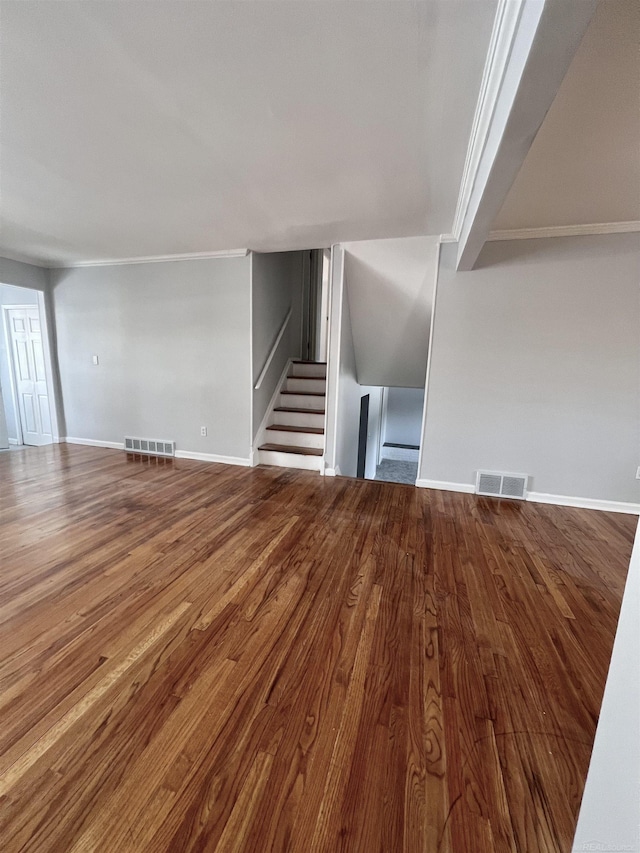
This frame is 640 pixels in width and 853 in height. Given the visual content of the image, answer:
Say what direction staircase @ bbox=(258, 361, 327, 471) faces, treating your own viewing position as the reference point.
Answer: facing the viewer

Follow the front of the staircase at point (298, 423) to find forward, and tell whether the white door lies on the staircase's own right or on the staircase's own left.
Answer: on the staircase's own right
